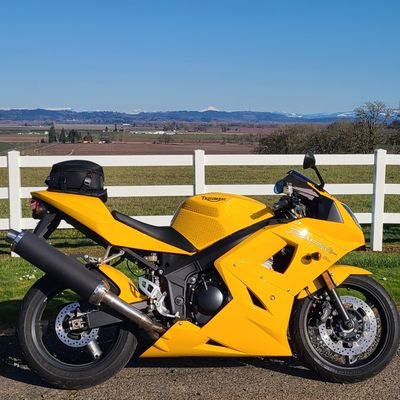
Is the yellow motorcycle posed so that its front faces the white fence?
no

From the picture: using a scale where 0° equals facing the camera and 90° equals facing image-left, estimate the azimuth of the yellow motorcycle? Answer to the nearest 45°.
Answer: approximately 270°
